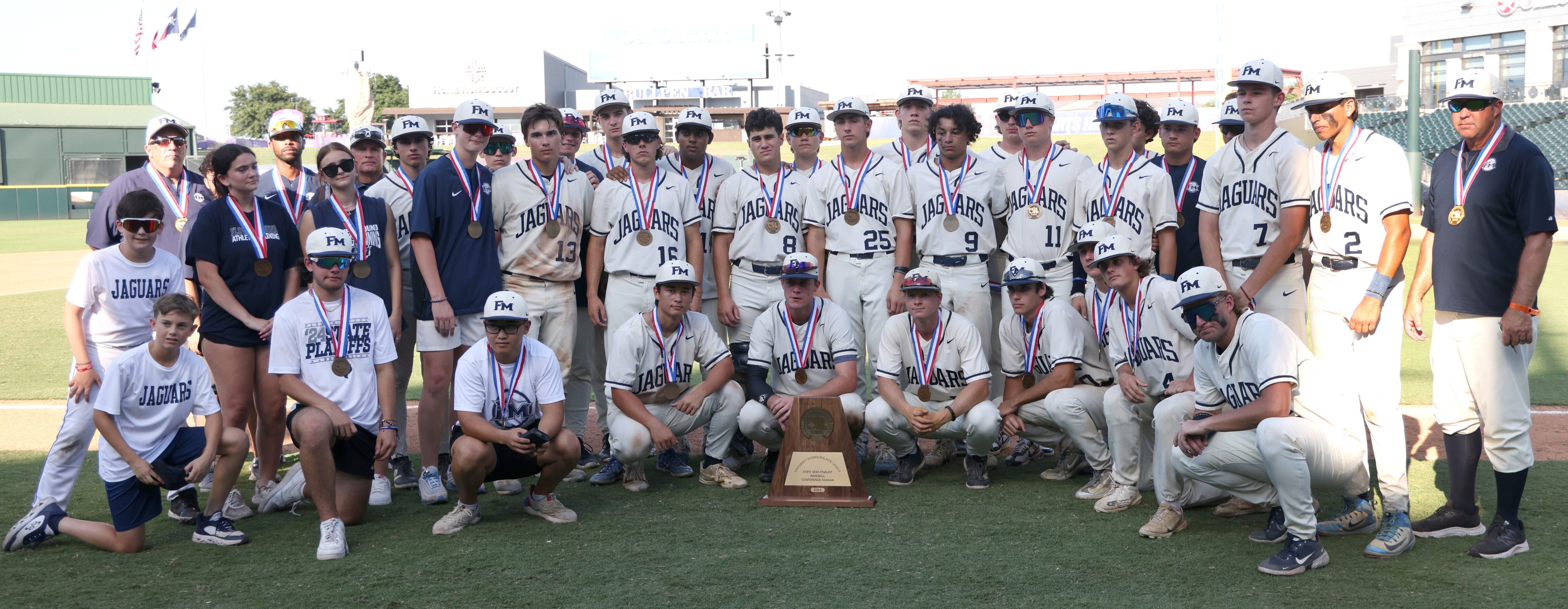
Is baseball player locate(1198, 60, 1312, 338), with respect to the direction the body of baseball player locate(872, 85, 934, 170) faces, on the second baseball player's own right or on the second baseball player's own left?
on the second baseball player's own left

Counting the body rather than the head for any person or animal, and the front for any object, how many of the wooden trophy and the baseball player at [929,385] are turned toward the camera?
2

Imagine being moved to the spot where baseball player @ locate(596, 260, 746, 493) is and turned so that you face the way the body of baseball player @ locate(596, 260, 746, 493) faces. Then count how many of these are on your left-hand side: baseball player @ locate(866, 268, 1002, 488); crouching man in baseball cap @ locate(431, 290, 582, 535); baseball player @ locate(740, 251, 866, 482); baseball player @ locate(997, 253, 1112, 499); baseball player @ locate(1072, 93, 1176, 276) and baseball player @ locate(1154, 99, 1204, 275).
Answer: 5

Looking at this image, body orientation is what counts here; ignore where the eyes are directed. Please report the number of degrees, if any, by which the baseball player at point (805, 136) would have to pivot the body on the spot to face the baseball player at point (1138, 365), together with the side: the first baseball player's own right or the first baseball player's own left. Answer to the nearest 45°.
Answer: approximately 45° to the first baseball player's own left

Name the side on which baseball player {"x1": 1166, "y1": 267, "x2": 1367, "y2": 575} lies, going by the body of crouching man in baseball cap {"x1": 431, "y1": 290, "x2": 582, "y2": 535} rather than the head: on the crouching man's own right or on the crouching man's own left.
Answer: on the crouching man's own left

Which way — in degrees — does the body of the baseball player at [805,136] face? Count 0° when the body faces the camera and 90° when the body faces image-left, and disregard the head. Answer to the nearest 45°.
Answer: approximately 0°
